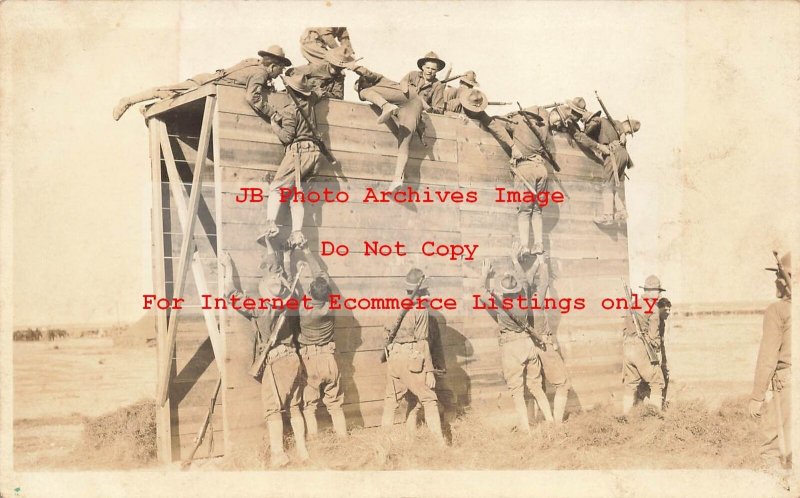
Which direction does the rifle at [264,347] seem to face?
to the viewer's right

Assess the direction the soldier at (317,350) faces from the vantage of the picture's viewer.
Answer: facing away from the viewer

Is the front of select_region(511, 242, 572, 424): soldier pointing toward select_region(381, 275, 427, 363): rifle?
no

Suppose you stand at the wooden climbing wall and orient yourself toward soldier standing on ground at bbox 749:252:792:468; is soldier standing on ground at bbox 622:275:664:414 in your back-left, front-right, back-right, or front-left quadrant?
front-left

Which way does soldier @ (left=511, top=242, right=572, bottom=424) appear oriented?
away from the camera

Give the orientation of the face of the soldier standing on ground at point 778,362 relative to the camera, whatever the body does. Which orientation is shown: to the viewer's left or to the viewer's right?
to the viewer's left

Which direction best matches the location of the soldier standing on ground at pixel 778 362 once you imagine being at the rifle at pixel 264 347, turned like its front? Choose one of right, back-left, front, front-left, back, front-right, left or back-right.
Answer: front
